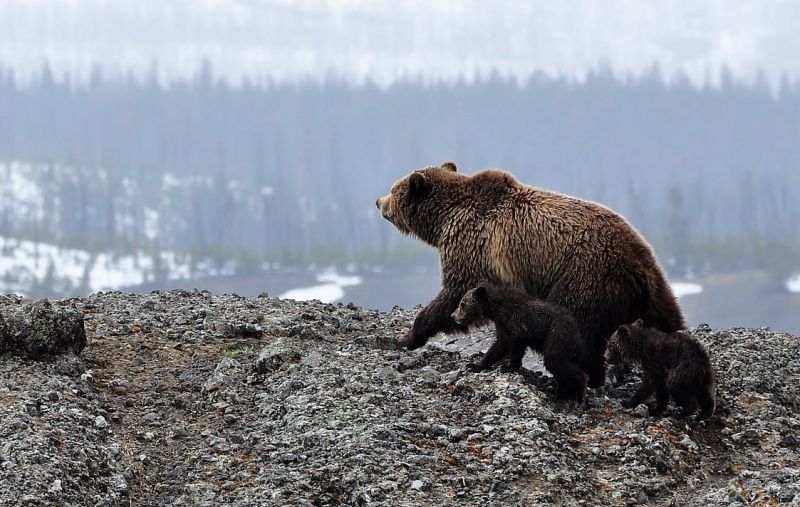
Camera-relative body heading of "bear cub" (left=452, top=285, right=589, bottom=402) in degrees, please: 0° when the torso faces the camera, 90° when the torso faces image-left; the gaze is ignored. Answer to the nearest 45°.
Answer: approximately 90°

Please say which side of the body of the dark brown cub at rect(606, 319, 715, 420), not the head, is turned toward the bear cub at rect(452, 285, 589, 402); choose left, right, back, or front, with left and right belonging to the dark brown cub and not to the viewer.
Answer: front

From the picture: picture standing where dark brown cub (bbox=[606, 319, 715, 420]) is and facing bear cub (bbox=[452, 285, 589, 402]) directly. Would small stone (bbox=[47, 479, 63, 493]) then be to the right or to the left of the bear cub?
left

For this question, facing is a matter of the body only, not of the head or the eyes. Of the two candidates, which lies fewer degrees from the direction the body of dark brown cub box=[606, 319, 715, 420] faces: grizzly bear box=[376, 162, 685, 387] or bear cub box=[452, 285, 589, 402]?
the bear cub

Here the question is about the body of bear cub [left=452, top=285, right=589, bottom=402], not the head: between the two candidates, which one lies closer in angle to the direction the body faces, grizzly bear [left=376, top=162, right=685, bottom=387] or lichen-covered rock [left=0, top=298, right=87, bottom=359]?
the lichen-covered rock

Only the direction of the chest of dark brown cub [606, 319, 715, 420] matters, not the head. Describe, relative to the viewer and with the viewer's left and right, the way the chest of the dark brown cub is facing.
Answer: facing to the left of the viewer

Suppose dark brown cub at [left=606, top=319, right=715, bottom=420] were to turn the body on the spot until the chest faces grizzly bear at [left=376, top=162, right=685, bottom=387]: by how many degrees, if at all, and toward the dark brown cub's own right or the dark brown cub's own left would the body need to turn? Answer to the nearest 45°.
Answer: approximately 45° to the dark brown cub's own right

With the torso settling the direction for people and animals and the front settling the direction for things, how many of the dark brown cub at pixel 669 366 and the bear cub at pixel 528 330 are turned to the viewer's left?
2

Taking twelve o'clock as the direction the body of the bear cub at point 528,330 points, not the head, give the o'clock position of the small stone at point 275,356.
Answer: The small stone is roughly at 12 o'clock from the bear cub.

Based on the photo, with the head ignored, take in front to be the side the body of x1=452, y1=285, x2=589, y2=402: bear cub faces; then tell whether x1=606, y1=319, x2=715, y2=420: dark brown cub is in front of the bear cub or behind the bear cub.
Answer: behind

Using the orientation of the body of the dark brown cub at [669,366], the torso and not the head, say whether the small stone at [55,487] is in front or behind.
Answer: in front

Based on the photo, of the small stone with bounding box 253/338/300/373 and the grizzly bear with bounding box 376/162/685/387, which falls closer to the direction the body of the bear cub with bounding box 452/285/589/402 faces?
the small stone

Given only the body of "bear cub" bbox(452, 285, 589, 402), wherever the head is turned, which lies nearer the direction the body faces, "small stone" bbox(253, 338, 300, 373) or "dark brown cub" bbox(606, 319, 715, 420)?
the small stone

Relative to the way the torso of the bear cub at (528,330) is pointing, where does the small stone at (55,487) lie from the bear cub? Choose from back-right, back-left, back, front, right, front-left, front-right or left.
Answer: front-left
